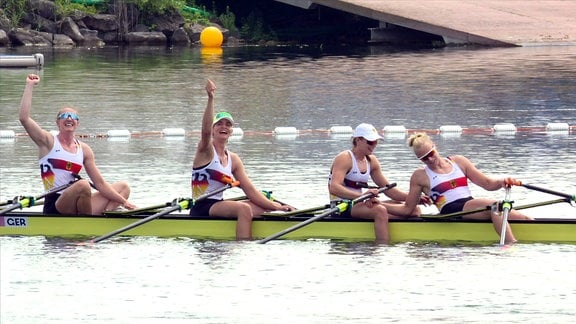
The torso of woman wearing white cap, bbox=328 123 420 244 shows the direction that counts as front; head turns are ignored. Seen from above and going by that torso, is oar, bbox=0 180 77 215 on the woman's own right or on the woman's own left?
on the woman's own right

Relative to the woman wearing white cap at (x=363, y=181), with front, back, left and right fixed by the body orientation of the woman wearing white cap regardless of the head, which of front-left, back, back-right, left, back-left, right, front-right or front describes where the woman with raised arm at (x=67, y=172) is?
back-right

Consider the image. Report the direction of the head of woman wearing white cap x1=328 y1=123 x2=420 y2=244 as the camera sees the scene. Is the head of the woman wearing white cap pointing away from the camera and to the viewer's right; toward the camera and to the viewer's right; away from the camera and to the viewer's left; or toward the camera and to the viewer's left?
toward the camera and to the viewer's right

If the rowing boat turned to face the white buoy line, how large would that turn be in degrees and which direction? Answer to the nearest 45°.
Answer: approximately 90° to its right

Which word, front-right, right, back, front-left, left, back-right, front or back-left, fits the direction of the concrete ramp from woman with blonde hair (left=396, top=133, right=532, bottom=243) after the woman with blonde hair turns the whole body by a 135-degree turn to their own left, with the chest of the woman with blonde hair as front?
front

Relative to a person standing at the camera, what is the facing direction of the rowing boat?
facing to the left of the viewer

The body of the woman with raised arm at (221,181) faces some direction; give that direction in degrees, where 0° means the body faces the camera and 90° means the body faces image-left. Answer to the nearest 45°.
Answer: approximately 315°

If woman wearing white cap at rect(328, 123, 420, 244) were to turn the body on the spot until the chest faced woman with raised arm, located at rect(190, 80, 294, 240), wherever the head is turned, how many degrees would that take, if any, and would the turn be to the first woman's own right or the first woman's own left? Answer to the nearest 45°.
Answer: approximately 135° to the first woman's own right

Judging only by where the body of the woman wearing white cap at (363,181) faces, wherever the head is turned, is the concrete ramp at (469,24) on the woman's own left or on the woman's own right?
on the woman's own left

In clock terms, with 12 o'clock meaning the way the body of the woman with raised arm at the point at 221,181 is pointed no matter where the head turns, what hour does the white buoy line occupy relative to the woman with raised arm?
The white buoy line is roughly at 8 o'clock from the woman with raised arm.
